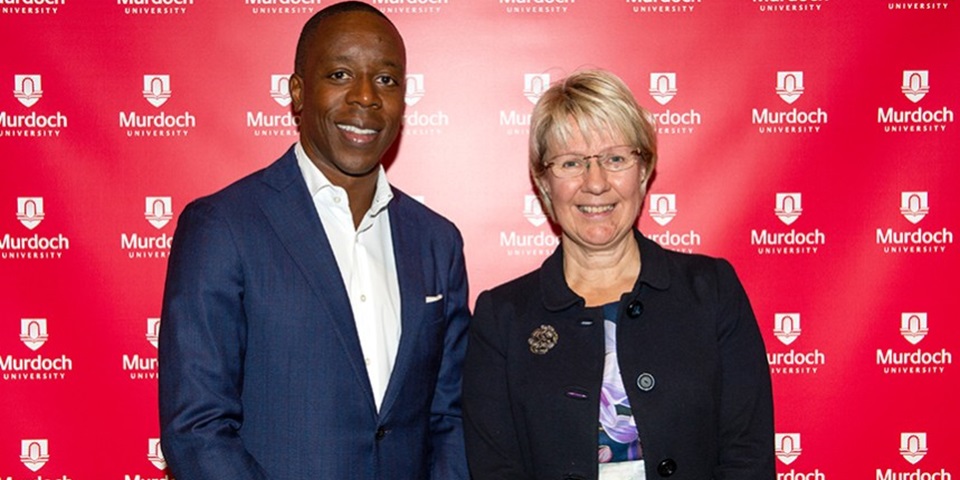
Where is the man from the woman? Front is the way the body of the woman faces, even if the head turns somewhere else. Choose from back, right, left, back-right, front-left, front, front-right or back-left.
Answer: right

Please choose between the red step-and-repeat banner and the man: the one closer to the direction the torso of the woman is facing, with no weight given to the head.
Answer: the man

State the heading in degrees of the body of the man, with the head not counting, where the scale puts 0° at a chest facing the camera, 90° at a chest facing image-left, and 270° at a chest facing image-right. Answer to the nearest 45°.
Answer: approximately 315°

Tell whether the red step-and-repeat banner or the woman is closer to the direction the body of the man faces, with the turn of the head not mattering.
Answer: the woman

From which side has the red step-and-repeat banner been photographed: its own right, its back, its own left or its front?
front

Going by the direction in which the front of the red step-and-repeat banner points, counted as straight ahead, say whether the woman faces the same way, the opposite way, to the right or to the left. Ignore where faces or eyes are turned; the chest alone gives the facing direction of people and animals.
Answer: the same way

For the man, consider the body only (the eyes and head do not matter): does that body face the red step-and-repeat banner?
no

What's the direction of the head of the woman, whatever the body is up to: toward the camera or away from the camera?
toward the camera

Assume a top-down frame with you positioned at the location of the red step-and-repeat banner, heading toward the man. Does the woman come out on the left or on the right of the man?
left

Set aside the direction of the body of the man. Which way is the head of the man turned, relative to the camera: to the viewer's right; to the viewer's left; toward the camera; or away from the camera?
toward the camera

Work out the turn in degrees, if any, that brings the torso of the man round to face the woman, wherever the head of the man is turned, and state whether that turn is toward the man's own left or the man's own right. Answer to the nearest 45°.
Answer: approximately 45° to the man's own left

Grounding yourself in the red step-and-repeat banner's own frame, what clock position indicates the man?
The man is roughly at 1 o'clock from the red step-and-repeat banner.

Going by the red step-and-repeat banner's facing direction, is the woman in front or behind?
in front

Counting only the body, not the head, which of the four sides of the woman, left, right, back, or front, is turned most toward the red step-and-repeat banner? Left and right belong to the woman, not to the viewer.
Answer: back

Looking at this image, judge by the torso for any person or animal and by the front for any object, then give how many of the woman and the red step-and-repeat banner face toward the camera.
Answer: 2
